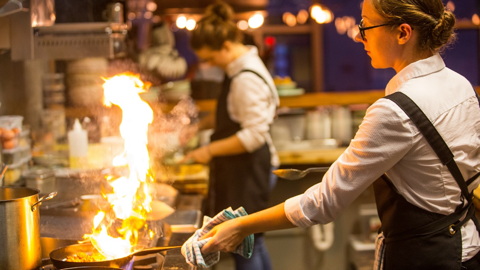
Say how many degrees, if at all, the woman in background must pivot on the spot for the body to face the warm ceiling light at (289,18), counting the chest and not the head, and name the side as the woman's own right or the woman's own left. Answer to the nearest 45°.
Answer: approximately 90° to the woman's own right

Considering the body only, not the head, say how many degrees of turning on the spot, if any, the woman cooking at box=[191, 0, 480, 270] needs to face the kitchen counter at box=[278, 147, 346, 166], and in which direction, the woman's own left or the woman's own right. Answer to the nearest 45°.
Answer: approximately 45° to the woman's own right

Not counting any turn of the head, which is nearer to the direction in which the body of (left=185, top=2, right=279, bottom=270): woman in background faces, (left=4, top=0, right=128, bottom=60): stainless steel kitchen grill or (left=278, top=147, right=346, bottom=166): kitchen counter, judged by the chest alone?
the stainless steel kitchen grill

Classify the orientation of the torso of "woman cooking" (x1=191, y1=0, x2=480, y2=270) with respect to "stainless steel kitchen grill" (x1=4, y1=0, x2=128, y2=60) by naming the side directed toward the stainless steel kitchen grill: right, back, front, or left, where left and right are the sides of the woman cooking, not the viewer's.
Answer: front

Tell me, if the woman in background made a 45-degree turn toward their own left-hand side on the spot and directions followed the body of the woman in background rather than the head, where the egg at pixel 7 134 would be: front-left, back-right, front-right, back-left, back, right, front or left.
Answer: front

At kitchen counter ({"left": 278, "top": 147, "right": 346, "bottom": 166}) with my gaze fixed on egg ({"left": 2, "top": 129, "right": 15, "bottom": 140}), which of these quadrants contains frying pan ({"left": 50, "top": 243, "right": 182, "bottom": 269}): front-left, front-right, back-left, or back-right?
front-left

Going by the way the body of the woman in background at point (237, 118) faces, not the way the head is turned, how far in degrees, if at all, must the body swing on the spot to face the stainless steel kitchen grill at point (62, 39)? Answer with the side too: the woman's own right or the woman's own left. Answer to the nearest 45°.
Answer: approximately 45° to the woman's own left

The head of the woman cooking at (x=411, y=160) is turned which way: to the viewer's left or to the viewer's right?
to the viewer's left

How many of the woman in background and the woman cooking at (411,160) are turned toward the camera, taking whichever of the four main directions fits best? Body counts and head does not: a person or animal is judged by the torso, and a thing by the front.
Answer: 0

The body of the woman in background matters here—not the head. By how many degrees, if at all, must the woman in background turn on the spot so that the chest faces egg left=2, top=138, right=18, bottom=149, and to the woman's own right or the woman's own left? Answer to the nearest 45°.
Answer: approximately 45° to the woman's own left

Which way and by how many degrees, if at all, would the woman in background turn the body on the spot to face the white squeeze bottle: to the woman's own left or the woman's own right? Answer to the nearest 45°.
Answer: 0° — they already face it

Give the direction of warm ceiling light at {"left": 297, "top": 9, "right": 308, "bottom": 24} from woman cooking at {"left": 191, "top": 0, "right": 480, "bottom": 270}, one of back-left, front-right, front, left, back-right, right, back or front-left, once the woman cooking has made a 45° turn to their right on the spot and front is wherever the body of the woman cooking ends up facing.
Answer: front

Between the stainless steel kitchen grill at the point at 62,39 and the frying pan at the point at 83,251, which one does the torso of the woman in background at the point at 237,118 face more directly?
the stainless steel kitchen grill

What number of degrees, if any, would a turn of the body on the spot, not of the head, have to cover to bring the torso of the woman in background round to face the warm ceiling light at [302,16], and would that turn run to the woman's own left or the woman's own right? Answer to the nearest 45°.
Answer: approximately 90° to the woman's own right

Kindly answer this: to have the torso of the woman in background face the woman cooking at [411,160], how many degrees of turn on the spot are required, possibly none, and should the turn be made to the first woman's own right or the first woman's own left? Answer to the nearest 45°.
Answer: approximately 90° to the first woman's own left

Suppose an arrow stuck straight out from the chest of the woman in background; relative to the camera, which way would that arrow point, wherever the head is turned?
to the viewer's left

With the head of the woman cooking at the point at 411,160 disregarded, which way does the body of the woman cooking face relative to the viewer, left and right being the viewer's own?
facing away from the viewer and to the left of the viewer

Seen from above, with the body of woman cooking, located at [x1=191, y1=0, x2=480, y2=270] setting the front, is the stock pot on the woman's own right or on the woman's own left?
on the woman's own left
